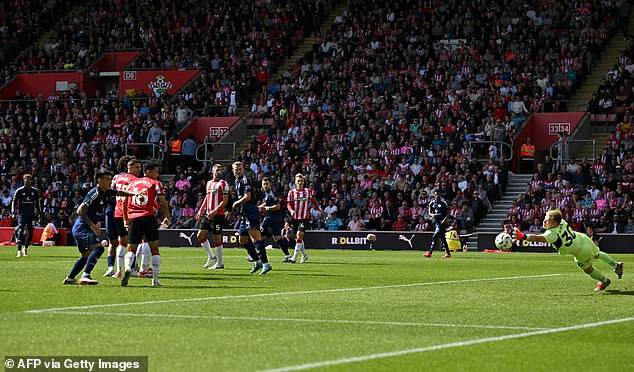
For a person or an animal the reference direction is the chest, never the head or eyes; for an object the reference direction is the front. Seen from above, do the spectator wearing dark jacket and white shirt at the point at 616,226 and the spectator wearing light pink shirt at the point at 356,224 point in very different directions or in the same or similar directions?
same or similar directions

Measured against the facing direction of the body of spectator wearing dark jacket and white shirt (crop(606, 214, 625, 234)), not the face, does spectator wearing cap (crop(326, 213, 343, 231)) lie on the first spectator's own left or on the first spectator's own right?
on the first spectator's own right

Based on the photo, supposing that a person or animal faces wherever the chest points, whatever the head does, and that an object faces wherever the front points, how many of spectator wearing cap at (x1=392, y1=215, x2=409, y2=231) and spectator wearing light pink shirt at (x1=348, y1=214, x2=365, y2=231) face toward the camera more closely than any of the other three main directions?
2

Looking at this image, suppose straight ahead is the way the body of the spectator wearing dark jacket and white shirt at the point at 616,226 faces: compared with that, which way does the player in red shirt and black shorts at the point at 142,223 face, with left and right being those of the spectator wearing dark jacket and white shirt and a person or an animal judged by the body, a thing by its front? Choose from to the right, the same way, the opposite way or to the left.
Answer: the opposite way

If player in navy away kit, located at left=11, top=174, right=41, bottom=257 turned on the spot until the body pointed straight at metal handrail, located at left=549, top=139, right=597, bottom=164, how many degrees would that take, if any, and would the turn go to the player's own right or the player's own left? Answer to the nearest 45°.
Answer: approximately 90° to the player's own left

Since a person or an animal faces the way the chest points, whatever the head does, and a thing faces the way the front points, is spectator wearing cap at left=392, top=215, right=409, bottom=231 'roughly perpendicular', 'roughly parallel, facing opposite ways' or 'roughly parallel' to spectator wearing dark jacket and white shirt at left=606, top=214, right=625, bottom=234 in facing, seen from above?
roughly parallel

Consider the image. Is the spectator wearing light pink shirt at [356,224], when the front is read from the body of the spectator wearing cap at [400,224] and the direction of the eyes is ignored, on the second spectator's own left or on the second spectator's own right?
on the second spectator's own right

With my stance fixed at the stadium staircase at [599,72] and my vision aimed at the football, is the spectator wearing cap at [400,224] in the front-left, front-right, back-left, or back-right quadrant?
front-right

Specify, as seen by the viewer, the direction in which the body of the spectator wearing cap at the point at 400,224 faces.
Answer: toward the camera

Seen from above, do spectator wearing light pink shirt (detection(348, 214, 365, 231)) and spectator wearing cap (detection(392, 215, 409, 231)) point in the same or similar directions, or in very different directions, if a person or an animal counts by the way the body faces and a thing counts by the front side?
same or similar directions

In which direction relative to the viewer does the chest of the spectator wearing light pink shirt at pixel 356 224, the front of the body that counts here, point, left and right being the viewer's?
facing the viewer

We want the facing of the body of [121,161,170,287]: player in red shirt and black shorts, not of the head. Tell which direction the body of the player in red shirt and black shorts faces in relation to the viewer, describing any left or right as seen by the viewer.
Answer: facing away from the viewer and to the right of the viewer

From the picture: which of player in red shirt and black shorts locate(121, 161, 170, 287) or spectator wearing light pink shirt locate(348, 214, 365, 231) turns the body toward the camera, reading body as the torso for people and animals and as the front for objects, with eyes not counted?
the spectator wearing light pink shirt

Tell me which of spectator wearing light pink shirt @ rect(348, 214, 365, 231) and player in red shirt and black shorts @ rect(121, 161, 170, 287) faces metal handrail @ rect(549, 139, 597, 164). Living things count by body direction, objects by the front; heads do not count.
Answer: the player in red shirt and black shorts

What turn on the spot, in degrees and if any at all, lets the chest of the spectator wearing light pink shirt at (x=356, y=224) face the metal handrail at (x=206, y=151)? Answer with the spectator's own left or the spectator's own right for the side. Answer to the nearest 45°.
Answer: approximately 135° to the spectator's own right
